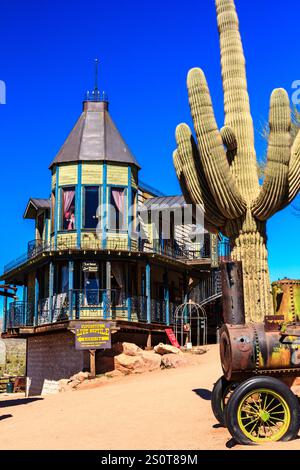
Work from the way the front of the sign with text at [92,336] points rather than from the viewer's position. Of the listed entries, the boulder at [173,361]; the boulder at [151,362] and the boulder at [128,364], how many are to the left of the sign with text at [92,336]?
3

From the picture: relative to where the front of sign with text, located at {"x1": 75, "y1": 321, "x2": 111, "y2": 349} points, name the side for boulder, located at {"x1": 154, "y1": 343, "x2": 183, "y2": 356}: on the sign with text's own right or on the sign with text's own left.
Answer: on the sign with text's own left

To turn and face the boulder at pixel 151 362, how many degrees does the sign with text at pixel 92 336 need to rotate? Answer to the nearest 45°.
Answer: approximately 90° to its left

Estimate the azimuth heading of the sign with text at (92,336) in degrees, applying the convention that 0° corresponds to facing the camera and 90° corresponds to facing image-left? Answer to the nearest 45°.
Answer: approximately 0°

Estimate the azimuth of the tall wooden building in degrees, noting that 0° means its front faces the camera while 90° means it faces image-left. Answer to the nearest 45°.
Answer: approximately 0°
